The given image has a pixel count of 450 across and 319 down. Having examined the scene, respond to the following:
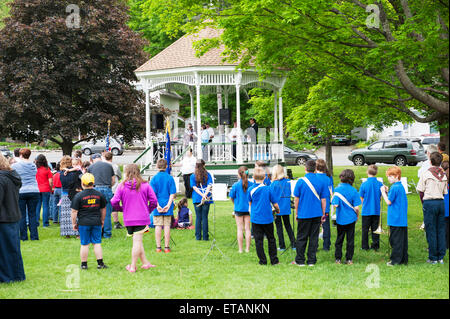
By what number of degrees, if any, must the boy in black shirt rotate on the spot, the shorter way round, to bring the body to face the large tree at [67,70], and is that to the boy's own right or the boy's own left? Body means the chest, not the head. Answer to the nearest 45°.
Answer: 0° — they already face it

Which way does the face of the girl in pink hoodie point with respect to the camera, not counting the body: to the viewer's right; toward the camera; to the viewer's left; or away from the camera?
away from the camera

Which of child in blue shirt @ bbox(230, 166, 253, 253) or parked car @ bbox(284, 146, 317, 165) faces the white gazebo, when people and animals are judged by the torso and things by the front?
the child in blue shirt

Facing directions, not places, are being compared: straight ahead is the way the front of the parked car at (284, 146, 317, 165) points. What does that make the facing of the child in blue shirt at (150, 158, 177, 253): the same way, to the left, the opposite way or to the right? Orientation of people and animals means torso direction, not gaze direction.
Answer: to the left

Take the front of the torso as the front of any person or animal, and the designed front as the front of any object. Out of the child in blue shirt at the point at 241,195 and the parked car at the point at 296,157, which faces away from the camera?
the child in blue shirt

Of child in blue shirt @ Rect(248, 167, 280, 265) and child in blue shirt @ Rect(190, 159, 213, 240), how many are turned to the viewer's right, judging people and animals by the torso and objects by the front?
0

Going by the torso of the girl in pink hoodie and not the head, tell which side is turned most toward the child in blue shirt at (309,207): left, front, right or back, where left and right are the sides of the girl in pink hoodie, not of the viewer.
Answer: right

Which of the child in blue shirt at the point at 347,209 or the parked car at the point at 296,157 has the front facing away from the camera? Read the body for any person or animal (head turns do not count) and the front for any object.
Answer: the child in blue shirt

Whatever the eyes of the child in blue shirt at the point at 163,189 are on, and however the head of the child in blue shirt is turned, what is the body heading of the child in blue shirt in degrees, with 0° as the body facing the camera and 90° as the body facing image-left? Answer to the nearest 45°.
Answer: approximately 180°

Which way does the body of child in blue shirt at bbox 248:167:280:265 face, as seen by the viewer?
away from the camera

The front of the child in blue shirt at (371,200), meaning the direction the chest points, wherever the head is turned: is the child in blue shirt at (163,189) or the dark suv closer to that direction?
the dark suv

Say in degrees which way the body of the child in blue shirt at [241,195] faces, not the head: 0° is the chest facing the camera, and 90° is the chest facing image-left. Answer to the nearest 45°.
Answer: approximately 180°

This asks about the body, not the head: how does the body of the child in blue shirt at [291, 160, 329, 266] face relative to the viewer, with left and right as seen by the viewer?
facing away from the viewer

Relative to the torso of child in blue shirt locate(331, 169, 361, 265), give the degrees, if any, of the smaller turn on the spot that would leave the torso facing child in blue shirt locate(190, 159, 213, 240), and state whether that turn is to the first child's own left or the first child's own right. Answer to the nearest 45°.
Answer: approximately 45° to the first child's own left

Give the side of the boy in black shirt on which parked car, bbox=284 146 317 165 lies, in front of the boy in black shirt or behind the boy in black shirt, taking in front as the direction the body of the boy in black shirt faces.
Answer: in front
